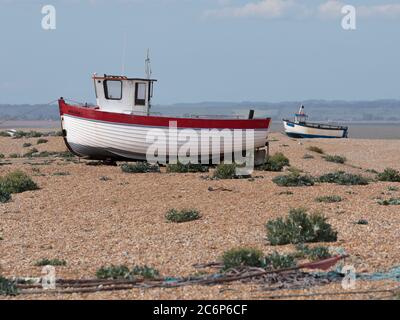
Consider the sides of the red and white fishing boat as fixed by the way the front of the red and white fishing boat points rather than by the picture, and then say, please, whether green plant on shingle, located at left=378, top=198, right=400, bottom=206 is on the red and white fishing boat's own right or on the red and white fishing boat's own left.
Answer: on the red and white fishing boat's own left

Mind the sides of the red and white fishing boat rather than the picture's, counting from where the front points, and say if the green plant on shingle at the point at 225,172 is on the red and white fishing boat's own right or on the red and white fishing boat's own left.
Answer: on the red and white fishing boat's own left

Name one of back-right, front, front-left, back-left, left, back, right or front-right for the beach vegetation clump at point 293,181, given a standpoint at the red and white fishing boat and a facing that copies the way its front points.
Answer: back-left

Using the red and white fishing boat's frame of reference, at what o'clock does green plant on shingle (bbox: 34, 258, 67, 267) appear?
The green plant on shingle is roughly at 9 o'clock from the red and white fishing boat.

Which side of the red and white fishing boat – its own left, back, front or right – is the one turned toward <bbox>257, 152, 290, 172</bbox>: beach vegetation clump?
back

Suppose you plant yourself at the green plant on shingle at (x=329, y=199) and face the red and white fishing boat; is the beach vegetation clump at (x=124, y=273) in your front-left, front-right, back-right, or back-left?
back-left

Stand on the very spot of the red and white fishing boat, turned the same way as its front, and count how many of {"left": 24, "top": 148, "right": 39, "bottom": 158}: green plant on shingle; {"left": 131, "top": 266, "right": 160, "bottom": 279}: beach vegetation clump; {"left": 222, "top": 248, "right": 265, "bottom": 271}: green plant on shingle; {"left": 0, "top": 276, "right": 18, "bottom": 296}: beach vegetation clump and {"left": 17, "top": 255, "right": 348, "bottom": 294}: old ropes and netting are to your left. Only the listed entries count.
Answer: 4

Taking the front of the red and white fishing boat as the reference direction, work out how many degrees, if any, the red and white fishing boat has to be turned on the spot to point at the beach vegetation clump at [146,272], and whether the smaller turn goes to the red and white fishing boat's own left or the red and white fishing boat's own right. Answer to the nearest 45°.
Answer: approximately 90° to the red and white fishing boat's own left

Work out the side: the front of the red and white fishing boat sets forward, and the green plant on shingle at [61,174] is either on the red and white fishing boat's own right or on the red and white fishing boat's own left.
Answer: on the red and white fishing boat's own left

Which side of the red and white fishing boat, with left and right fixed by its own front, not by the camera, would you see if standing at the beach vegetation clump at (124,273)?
left

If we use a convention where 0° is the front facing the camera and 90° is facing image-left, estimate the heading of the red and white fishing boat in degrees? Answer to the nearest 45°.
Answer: approximately 90°

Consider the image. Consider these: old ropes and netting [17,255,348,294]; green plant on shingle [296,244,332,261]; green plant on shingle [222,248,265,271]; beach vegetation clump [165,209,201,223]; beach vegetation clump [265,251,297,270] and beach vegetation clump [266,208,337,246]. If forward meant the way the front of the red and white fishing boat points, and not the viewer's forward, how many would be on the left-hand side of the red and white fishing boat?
6

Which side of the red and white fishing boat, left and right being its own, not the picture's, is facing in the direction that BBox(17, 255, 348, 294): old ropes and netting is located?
left

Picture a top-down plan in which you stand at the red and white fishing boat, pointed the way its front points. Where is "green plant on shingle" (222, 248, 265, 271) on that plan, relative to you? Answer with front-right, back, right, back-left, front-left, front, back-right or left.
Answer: left
